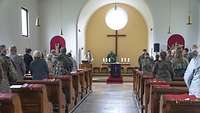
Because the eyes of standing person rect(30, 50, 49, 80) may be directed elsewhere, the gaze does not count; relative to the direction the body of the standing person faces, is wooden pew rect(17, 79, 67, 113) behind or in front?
behind

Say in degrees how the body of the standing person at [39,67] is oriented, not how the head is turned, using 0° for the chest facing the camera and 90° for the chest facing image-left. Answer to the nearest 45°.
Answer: approximately 180°

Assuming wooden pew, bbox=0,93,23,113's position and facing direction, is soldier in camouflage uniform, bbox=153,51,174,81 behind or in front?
in front

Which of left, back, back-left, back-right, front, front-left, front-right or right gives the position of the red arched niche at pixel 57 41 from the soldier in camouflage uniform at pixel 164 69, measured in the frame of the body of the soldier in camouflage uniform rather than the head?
front-left

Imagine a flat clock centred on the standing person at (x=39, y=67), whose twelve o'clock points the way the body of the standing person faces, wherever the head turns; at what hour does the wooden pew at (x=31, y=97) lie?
The wooden pew is roughly at 6 o'clock from the standing person.

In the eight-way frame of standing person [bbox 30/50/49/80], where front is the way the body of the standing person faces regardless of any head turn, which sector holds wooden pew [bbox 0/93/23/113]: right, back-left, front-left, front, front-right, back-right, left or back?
back

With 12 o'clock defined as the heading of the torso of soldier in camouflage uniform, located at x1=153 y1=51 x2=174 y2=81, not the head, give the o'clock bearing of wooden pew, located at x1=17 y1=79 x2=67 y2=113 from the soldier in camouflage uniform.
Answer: The wooden pew is roughly at 8 o'clock from the soldier in camouflage uniform.

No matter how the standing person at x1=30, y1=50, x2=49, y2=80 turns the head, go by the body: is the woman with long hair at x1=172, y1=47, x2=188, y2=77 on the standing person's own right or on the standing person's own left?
on the standing person's own right

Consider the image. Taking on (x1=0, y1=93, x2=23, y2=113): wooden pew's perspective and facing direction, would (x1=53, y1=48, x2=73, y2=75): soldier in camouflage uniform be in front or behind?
in front

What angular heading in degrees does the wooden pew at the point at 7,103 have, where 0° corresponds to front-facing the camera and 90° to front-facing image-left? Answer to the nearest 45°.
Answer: approximately 225°

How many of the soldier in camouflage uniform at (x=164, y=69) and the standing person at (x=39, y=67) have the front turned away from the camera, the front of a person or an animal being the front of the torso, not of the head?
2

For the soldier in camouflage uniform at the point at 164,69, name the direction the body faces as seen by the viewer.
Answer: away from the camera
